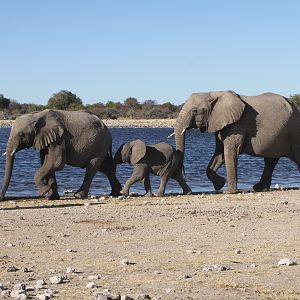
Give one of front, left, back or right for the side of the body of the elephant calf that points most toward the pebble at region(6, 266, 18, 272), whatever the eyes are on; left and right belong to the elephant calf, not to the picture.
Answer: left

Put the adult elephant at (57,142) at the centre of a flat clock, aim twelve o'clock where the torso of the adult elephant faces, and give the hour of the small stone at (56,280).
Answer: The small stone is roughly at 9 o'clock from the adult elephant.

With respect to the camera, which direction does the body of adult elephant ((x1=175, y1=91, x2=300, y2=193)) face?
to the viewer's left

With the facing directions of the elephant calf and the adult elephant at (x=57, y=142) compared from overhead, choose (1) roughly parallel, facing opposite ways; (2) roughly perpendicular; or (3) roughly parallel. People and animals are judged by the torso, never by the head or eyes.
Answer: roughly parallel

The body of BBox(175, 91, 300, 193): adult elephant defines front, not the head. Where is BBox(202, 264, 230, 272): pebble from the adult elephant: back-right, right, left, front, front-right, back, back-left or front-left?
left

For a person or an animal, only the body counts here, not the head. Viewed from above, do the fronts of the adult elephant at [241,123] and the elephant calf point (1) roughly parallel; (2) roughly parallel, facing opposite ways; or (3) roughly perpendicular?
roughly parallel

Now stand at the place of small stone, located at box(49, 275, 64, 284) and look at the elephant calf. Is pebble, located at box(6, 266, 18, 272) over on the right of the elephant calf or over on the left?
left

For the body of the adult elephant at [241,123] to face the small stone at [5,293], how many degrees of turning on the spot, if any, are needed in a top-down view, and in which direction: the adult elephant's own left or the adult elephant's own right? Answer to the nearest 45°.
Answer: approximately 90° to the adult elephant's own left

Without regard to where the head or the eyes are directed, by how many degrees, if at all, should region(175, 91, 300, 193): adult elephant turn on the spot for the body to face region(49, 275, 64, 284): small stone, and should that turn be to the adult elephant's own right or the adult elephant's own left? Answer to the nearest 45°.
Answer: approximately 90° to the adult elephant's own left

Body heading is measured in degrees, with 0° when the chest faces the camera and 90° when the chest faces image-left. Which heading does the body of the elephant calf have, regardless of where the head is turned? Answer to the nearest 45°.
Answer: approximately 90°

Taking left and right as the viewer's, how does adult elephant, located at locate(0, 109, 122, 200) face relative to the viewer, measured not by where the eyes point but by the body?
facing to the left of the viewer

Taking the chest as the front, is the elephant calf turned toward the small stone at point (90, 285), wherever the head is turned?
no

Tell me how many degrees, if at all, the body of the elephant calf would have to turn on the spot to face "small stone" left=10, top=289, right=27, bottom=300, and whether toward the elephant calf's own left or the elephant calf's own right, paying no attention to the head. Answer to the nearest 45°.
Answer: approximately 90° to the elephant calf's own left

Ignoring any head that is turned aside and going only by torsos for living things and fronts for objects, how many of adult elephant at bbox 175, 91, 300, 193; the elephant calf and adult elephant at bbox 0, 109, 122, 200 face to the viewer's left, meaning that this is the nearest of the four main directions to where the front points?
3

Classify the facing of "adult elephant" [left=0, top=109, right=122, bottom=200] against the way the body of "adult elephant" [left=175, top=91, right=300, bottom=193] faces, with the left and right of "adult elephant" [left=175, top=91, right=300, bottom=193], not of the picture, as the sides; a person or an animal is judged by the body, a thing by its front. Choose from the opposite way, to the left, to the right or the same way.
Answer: the same way
